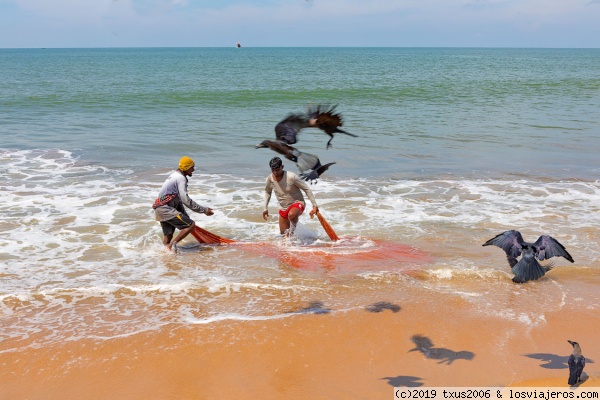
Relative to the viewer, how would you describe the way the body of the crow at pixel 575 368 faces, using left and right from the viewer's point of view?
facing away from the viewer and to the left of the viewer

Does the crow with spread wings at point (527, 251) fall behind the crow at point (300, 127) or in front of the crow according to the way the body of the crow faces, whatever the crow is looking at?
behind

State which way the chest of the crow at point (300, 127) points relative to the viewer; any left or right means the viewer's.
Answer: facing to the left of the viewer

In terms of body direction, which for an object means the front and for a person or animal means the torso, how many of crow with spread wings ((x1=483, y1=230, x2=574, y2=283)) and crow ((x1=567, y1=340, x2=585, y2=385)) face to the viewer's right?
0

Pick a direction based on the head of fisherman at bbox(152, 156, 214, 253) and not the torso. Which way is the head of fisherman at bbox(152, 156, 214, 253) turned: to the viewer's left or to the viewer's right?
to the viewer's right

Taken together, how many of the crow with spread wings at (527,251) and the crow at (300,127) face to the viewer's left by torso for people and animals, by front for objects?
1

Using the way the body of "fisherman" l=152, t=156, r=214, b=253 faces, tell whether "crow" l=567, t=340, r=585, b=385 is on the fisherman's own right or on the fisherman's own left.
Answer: on the fisherman's own right

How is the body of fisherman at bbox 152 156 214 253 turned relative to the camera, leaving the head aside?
to the viewer's right
